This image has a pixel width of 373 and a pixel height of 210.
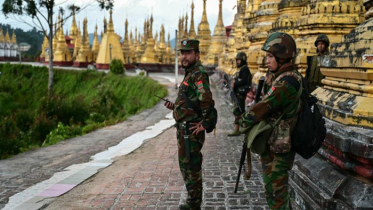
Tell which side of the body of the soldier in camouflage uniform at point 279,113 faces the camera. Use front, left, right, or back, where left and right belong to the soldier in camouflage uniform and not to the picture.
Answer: left

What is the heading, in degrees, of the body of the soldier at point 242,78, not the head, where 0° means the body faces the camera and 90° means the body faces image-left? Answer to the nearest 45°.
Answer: approximately 90°

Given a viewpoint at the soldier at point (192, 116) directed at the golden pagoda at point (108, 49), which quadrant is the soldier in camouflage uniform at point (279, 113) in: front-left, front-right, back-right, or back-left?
back-right

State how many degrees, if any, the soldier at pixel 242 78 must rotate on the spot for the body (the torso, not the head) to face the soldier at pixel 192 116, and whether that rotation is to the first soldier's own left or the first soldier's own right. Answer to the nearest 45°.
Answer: approximately 90° to the first soldier's own left

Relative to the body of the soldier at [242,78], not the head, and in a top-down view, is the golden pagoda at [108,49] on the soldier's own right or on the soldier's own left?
on the soldier's own right

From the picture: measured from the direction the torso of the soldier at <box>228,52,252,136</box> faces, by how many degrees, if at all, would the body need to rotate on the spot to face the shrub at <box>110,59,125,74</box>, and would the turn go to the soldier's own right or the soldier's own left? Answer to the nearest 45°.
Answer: approximately 45° to the soldier's own right
